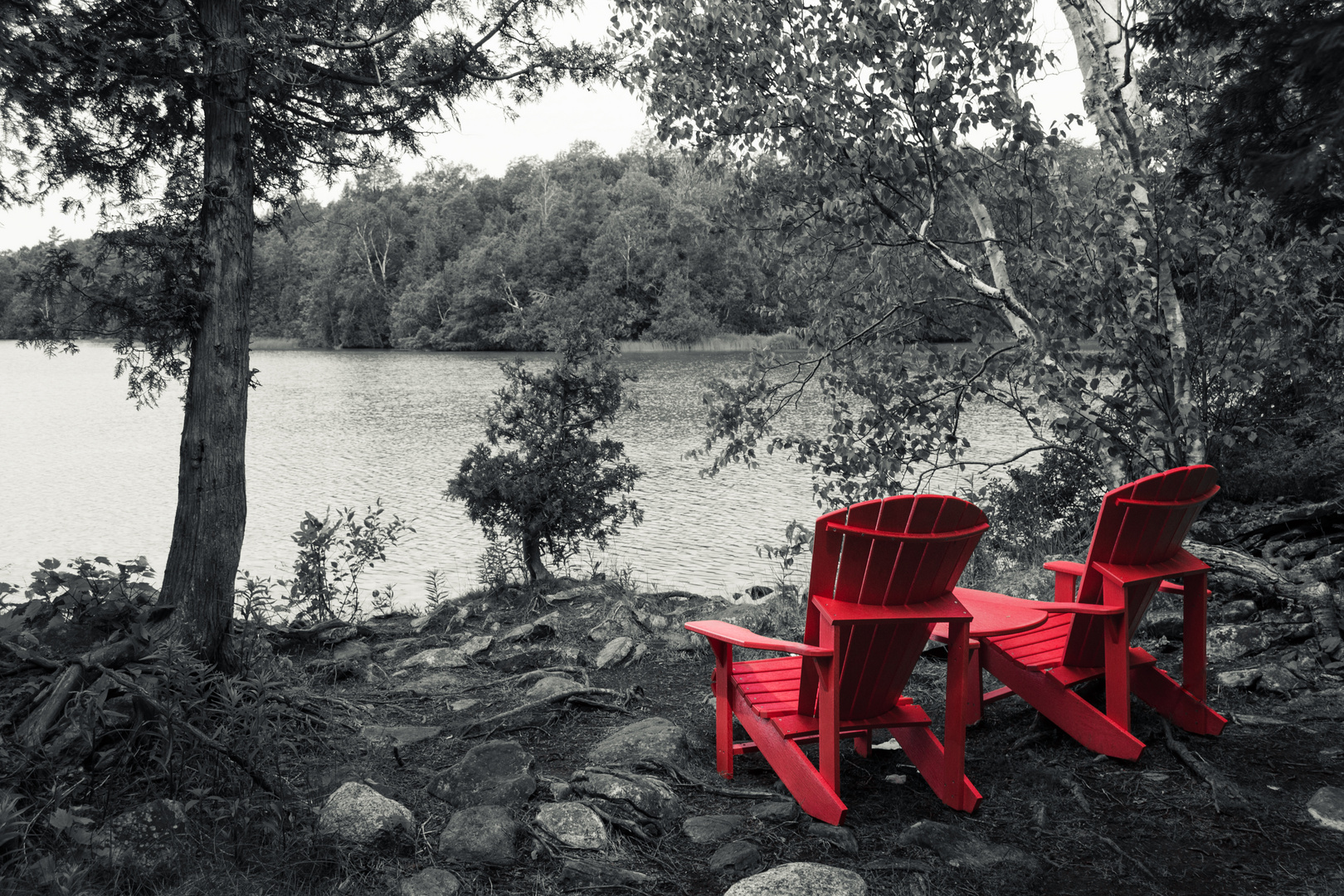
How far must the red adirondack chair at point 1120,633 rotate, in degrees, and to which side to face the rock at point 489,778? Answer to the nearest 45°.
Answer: approximately 90° to its left

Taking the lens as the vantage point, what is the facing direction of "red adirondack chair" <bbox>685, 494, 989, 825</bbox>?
facing away from the viewer and to the left of the viewer

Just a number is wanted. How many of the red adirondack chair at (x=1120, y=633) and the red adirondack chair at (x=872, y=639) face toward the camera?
0

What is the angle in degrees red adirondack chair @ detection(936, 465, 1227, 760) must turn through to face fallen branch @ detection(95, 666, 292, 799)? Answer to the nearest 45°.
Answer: approximately 90° to its left

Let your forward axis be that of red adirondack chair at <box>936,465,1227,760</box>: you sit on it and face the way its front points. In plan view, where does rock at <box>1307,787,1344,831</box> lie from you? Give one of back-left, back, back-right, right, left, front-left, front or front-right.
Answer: back

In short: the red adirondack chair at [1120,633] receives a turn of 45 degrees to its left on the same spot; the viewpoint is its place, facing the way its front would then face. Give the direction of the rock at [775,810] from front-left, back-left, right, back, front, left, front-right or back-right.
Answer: front-left

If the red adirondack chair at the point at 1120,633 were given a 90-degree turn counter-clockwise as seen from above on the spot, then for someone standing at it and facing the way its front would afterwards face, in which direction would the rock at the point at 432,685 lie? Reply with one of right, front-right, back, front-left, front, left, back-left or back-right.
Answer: front-right

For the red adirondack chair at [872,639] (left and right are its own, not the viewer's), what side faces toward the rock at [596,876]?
left

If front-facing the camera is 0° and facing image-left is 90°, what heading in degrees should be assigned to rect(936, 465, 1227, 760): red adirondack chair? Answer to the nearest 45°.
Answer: approximately 135°

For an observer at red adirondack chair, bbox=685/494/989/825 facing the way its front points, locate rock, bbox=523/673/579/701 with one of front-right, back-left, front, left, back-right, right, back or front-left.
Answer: front

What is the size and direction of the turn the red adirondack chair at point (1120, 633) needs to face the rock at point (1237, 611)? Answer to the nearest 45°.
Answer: approximately 45° to its right

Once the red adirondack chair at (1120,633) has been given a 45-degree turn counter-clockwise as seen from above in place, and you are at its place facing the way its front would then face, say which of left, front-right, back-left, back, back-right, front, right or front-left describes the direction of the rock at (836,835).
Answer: front-left

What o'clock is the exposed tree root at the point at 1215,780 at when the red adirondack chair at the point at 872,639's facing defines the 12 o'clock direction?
The exposed tree root is roughly at 4 o'clock from the red adirondack chair.
